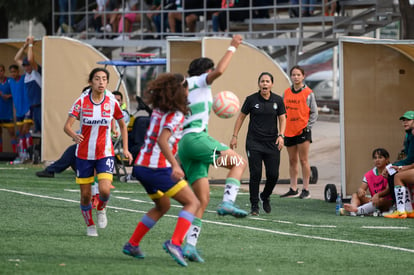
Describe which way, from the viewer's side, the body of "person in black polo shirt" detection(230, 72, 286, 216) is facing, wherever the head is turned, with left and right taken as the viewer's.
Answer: facing the viewer

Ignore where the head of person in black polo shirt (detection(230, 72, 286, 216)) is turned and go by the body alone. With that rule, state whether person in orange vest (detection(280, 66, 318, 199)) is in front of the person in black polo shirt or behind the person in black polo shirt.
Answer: behind

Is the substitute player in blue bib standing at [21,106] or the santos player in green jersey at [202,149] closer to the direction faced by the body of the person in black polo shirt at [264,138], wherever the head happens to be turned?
the santos player in green jersey

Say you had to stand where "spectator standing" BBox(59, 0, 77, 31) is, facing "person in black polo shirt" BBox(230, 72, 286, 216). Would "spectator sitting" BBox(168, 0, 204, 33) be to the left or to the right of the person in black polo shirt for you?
left

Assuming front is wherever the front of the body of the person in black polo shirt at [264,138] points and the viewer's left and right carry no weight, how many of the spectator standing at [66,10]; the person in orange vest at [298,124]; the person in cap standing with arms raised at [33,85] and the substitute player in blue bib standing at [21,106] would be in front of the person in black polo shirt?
0

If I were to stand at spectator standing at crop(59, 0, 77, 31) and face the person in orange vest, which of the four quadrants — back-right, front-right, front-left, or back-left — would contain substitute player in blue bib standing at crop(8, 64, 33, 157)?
front-right

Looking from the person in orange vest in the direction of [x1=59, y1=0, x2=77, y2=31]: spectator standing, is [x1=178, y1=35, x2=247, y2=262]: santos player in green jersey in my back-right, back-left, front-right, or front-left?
back-left

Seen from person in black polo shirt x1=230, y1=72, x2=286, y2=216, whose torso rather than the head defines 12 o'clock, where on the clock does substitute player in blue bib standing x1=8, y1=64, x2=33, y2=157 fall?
The substitute player in blue bib standing is roughly at 5 o'clock from the person in black polo shirt.

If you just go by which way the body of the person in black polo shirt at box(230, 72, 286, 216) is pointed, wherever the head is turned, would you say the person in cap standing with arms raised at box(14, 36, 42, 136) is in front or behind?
behind

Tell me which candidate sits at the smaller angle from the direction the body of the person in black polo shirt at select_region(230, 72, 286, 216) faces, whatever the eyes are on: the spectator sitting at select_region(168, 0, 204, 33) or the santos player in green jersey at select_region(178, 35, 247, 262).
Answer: the santos player in green jersey

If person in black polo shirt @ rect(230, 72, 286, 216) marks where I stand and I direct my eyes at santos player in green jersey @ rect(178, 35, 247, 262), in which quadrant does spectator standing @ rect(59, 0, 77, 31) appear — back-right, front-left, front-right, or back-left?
back-right

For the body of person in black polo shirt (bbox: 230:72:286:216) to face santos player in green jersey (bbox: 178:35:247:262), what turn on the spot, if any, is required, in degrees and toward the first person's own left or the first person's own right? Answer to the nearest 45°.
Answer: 0° — they already face them

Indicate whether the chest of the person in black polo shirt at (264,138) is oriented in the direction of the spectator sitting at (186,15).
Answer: no

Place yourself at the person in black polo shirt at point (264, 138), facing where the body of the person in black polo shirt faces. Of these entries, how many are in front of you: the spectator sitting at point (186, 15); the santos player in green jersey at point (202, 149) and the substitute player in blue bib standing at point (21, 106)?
1

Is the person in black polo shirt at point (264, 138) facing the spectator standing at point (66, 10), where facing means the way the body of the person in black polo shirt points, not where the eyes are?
no
